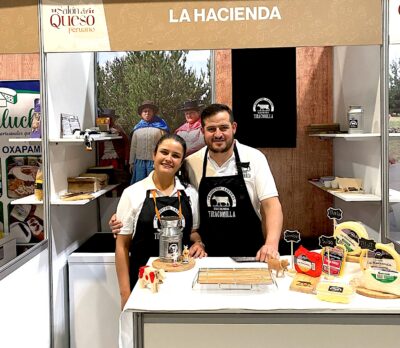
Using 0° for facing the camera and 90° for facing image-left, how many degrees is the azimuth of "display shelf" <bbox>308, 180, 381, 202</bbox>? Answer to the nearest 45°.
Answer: approximately 90°

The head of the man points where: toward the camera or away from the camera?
toward the camera

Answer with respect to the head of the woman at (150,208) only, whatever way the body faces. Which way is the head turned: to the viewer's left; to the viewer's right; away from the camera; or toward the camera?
toward the camera

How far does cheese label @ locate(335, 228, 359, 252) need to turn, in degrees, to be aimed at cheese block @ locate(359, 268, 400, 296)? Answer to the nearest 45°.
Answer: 0° — it already faces it

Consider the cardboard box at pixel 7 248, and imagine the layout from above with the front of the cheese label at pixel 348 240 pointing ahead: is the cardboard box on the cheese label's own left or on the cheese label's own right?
on the cheese label's own right

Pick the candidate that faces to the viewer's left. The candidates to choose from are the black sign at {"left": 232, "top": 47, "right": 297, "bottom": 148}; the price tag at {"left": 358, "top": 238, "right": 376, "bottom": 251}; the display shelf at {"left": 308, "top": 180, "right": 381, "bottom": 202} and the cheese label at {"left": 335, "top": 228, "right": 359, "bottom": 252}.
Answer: the display shelf

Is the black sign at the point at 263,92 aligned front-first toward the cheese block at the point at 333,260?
yes

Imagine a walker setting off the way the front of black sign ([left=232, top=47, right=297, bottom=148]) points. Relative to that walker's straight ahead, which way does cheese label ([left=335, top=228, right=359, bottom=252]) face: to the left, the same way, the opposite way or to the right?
the same way

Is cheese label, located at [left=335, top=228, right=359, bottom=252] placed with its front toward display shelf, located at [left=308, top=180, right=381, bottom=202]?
no

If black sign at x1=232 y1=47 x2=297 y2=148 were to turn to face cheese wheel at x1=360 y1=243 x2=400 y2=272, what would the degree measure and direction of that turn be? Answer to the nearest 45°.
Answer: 0° — it already faces it

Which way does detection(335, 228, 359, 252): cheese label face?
toward the camera

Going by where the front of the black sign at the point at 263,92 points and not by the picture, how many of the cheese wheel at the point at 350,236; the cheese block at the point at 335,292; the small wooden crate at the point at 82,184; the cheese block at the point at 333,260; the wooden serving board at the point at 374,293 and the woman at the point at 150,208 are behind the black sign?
0

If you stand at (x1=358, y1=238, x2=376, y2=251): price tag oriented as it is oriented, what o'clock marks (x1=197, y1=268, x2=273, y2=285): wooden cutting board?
The wooden cutting board is roughly at 2 o'clock from the price tag.

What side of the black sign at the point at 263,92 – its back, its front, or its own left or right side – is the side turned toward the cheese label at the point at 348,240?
front

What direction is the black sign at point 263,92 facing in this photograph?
toward the camera

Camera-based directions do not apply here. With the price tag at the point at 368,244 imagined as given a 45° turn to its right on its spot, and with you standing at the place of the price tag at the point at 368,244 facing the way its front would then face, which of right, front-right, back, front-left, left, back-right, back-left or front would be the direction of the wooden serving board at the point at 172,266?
front-right
